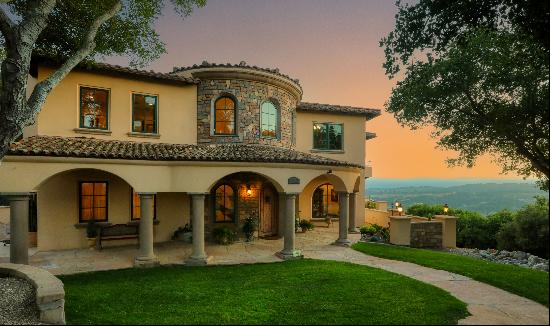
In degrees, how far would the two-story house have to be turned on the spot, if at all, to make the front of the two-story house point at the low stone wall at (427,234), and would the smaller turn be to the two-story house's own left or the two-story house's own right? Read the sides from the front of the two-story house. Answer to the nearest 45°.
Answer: approximately 45° to the two-story house's own left

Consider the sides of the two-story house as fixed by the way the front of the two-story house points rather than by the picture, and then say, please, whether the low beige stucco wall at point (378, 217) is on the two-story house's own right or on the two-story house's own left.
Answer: on the two-story house's own left

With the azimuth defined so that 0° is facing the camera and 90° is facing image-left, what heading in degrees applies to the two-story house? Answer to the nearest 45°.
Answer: approximately 315°

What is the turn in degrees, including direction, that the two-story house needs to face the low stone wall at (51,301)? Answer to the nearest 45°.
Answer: approximately 45° to its right
